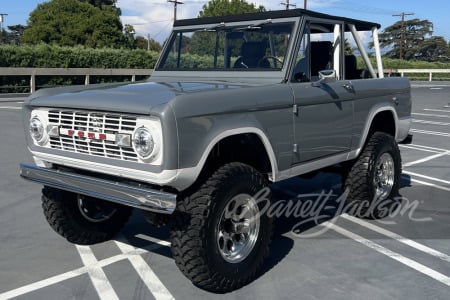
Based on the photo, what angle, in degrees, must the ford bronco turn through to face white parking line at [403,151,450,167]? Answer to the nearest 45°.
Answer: approximately 180°

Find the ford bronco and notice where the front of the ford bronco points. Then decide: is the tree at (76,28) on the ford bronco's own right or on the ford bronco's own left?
on the ford bronco's own right

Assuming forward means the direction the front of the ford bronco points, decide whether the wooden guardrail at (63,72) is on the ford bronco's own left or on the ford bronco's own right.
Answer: on the ford bronco's own right

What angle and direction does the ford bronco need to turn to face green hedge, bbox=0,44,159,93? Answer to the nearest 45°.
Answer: approximately 135° to its right

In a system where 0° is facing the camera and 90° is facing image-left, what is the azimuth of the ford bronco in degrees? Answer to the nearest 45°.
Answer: approximately 45°
